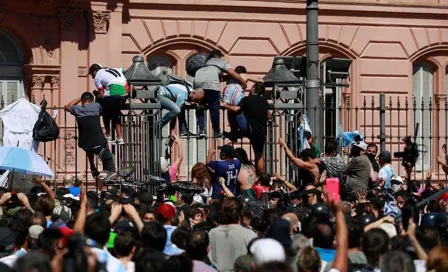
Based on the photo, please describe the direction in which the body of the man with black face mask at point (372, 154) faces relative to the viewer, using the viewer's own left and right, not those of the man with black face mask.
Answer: facing the viewer and to the left of the viewer

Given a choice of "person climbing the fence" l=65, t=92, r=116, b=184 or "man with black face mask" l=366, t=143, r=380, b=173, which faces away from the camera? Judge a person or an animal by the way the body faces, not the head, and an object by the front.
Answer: the person climbing the fence

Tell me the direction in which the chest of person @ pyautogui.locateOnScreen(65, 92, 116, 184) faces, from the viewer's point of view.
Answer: away from the camera

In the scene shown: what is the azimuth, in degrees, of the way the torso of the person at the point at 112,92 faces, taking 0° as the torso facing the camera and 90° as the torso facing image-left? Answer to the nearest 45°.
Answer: approximately 135°

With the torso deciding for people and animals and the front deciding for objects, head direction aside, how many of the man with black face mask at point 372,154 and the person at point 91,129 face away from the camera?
1

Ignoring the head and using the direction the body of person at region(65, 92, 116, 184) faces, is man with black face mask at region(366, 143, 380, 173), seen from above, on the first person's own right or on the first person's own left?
on the first person's own right

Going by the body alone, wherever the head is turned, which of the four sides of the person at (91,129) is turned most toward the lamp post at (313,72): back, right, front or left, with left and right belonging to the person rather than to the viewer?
right
